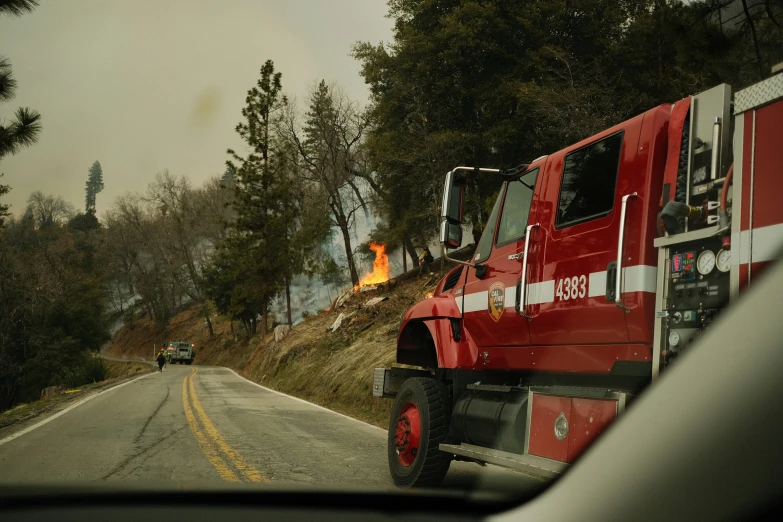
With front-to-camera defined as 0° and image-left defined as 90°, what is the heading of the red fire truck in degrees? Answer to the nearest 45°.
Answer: approximately 135°

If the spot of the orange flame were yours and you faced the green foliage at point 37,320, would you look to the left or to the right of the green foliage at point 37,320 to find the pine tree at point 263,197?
right

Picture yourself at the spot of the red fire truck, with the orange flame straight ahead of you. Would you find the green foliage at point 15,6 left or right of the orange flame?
left

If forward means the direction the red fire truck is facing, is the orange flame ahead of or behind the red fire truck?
ahead

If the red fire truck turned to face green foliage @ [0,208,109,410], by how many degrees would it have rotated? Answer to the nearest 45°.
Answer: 0° — it already faces it

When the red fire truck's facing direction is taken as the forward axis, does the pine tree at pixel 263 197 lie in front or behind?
in front
